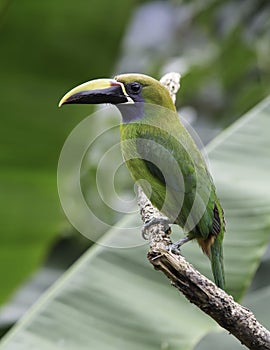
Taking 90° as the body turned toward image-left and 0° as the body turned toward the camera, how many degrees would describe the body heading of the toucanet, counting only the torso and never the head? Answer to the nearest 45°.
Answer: approximately 90°

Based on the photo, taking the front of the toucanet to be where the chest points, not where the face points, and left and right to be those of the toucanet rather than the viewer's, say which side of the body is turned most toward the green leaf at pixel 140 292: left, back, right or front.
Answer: right
